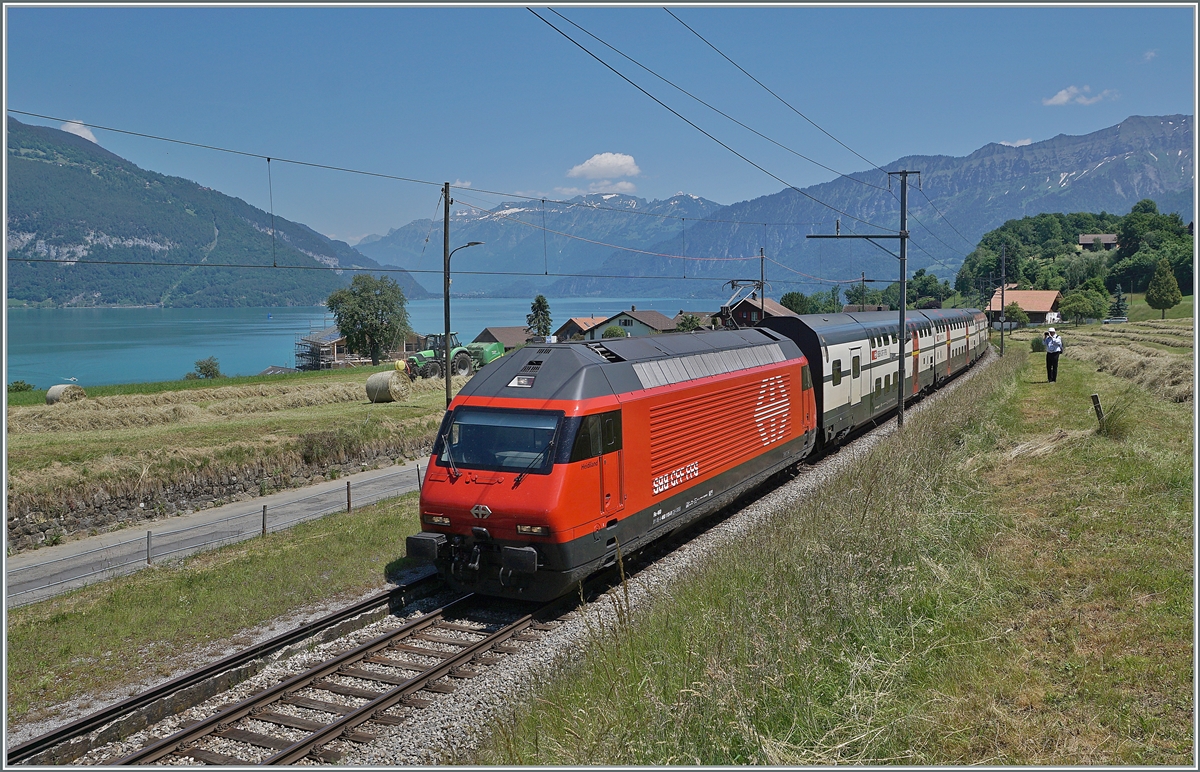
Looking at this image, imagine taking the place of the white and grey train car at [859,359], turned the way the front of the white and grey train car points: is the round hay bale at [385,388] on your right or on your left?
on your right

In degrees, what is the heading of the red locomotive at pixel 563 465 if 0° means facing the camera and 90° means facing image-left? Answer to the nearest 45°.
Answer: approximately 45°

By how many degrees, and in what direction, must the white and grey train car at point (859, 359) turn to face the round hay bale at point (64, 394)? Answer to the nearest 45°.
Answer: approximately 45° to its right

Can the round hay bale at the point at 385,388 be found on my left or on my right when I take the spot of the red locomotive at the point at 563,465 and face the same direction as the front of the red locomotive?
on my right

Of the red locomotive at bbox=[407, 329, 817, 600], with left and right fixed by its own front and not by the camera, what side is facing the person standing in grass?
back
